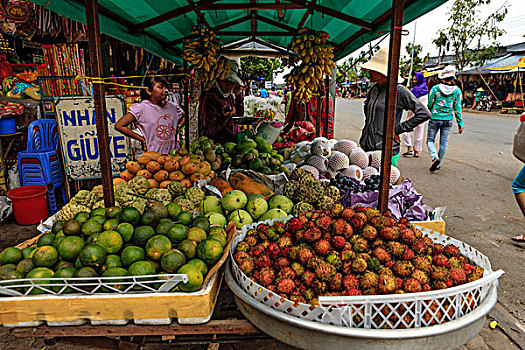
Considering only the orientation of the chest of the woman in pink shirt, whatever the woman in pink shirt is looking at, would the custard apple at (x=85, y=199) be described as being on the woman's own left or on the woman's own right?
on the woman's own right

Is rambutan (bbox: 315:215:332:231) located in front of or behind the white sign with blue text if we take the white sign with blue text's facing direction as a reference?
in front

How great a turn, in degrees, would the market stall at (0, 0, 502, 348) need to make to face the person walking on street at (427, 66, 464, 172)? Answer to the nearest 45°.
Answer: approximately 135° to its left

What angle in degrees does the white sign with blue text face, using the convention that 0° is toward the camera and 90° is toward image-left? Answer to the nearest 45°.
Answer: approximately 0°

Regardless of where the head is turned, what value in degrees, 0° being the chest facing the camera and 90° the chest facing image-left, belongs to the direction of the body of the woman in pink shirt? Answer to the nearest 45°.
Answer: approximately 315°

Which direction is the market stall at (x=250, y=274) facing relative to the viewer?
toward the camera

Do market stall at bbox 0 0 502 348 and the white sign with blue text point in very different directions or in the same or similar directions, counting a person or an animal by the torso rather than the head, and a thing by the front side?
same or similar directions

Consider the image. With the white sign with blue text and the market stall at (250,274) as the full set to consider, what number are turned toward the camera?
2

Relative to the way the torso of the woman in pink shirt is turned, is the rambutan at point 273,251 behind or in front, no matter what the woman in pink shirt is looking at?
in front
